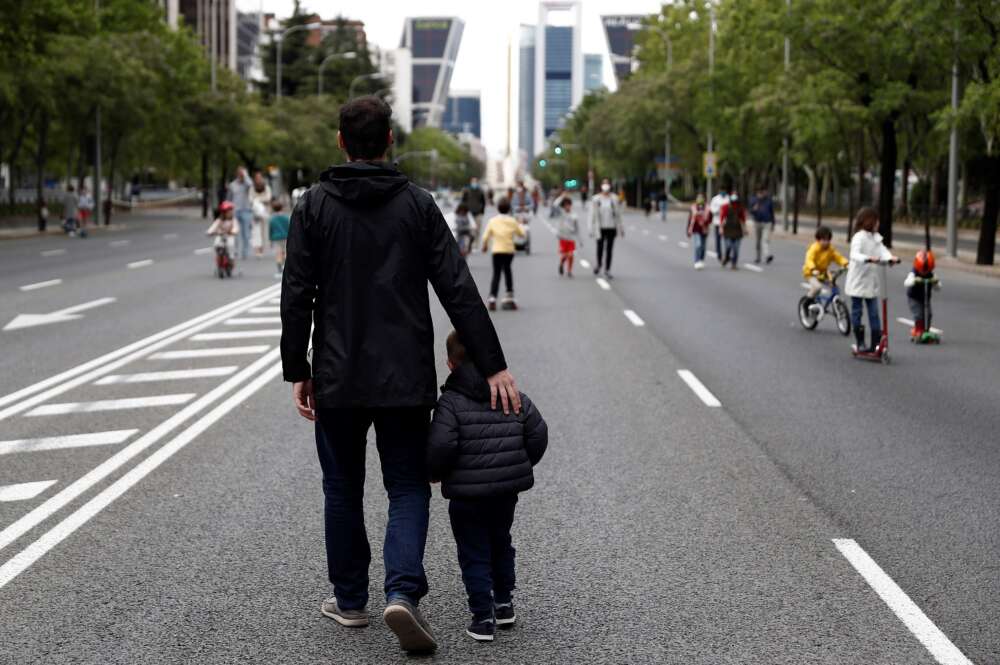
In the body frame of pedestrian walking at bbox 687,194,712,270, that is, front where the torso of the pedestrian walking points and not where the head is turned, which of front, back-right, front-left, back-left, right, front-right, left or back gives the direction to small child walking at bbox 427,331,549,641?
front

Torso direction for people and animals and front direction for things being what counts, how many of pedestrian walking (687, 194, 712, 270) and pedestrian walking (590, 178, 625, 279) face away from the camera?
0

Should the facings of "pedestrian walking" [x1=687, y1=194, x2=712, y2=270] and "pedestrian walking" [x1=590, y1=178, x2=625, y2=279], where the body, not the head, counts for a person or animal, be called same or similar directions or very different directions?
same or similar directions

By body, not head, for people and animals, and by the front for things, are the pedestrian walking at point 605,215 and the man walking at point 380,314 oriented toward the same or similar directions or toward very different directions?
very different directions

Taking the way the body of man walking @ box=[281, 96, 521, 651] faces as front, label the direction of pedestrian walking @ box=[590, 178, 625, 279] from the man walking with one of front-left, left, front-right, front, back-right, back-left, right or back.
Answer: front

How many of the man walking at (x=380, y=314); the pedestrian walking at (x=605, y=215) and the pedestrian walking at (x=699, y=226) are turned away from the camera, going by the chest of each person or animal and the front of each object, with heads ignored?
1

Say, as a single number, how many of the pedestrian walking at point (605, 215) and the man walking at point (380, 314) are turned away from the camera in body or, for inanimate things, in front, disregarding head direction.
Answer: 1

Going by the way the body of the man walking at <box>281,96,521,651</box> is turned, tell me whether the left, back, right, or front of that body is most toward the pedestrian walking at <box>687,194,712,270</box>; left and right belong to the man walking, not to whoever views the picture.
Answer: front

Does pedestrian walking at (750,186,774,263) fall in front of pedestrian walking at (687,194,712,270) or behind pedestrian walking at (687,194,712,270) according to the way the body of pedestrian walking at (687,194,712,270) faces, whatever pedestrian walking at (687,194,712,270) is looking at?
behind

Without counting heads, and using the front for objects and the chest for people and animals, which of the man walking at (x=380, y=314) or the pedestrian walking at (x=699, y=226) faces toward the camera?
the pedestrian walking

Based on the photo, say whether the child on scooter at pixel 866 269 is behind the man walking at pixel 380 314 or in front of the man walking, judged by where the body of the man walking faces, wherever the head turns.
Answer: in front

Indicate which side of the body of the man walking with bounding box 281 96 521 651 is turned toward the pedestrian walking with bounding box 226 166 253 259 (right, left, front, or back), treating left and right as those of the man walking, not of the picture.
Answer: front

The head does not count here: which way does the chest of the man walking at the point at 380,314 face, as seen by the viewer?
away from the camera

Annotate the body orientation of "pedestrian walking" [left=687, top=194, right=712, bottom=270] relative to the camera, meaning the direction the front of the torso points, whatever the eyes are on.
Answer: toward the camera

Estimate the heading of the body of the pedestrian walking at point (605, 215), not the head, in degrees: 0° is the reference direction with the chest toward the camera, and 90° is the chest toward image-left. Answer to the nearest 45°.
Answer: approximately 0°

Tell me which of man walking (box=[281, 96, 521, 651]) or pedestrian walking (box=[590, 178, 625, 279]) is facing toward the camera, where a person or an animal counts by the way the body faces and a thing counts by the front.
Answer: the pedestrian walking

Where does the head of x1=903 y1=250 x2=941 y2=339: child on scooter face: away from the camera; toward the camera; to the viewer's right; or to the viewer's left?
toward the camera
